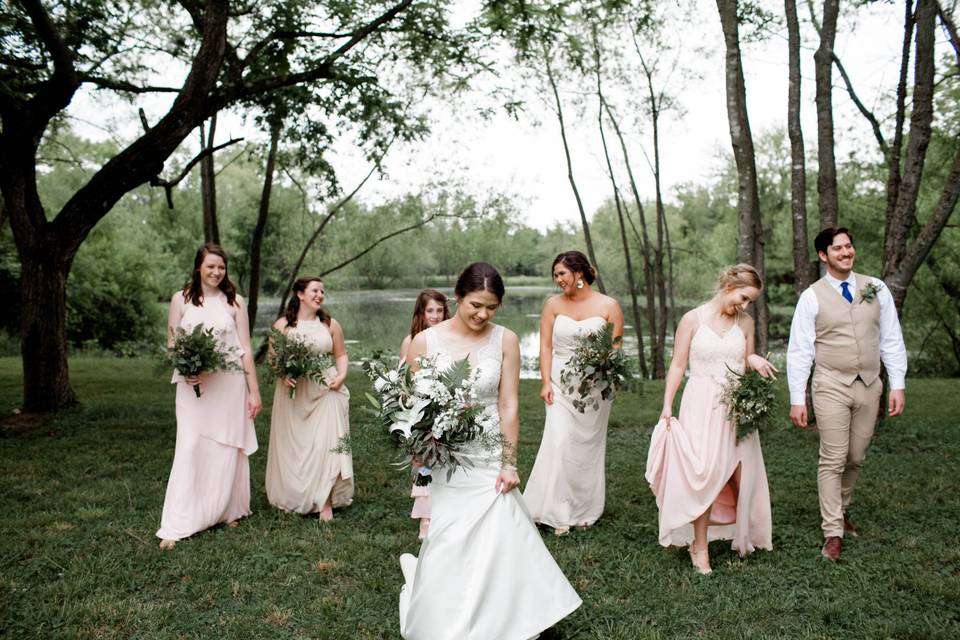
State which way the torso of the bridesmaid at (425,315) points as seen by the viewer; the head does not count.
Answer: toward the camera

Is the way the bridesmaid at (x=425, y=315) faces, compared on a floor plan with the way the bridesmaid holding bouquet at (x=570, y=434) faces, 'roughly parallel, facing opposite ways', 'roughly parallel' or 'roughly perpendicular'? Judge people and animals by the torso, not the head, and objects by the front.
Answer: roughly parallel

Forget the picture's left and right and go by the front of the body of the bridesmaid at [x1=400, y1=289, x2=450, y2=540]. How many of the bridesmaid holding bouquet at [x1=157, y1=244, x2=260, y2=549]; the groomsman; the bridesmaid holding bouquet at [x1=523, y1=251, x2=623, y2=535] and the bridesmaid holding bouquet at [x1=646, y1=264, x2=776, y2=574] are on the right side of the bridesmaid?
1

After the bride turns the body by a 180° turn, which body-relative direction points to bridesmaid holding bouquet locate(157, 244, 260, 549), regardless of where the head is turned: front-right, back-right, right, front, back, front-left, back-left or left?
front-left

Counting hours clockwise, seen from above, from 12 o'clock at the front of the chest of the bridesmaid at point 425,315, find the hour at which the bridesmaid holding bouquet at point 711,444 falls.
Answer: The bridesmaid holding bouquet is roughly at 10 o'clock from the bridesmaid.

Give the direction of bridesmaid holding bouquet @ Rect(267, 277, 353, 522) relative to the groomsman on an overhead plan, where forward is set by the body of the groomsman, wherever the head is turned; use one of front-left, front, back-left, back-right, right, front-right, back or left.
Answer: right

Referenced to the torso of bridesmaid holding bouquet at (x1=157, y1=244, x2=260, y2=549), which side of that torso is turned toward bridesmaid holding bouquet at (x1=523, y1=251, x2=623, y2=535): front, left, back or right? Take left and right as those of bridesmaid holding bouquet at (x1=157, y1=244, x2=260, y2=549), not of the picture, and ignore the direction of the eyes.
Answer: left

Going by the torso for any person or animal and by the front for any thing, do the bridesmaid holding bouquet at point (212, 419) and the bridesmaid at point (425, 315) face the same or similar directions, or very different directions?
same or similar directions

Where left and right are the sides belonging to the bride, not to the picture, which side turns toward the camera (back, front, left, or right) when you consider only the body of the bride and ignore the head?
front

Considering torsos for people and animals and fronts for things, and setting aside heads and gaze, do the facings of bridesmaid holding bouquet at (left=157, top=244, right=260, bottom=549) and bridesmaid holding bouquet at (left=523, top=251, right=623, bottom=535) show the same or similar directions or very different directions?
same or similar directions

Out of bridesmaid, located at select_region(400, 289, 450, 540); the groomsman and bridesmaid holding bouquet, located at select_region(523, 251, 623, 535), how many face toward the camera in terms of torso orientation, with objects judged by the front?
3

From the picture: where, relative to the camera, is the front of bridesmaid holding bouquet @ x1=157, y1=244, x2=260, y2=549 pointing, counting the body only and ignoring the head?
toward the camera

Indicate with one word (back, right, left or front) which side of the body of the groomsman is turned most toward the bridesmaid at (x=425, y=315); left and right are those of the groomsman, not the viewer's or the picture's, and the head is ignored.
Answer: right

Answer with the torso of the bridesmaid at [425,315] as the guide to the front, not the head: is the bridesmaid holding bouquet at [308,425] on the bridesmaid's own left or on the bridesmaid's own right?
on the bridesmaid's own right
